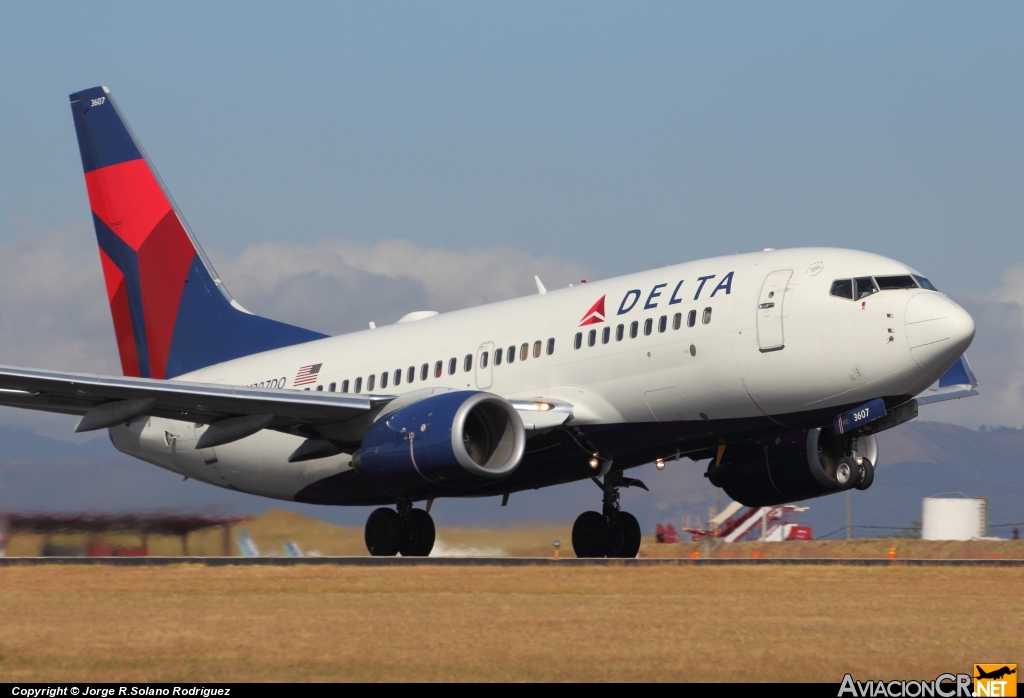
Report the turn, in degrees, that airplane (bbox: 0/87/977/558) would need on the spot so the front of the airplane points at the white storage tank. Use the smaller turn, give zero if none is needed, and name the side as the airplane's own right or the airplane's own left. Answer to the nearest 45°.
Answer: approximately 90° to the airplane's own left

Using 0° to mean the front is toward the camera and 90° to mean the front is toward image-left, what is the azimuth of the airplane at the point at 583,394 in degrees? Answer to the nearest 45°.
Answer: approximately 315°
